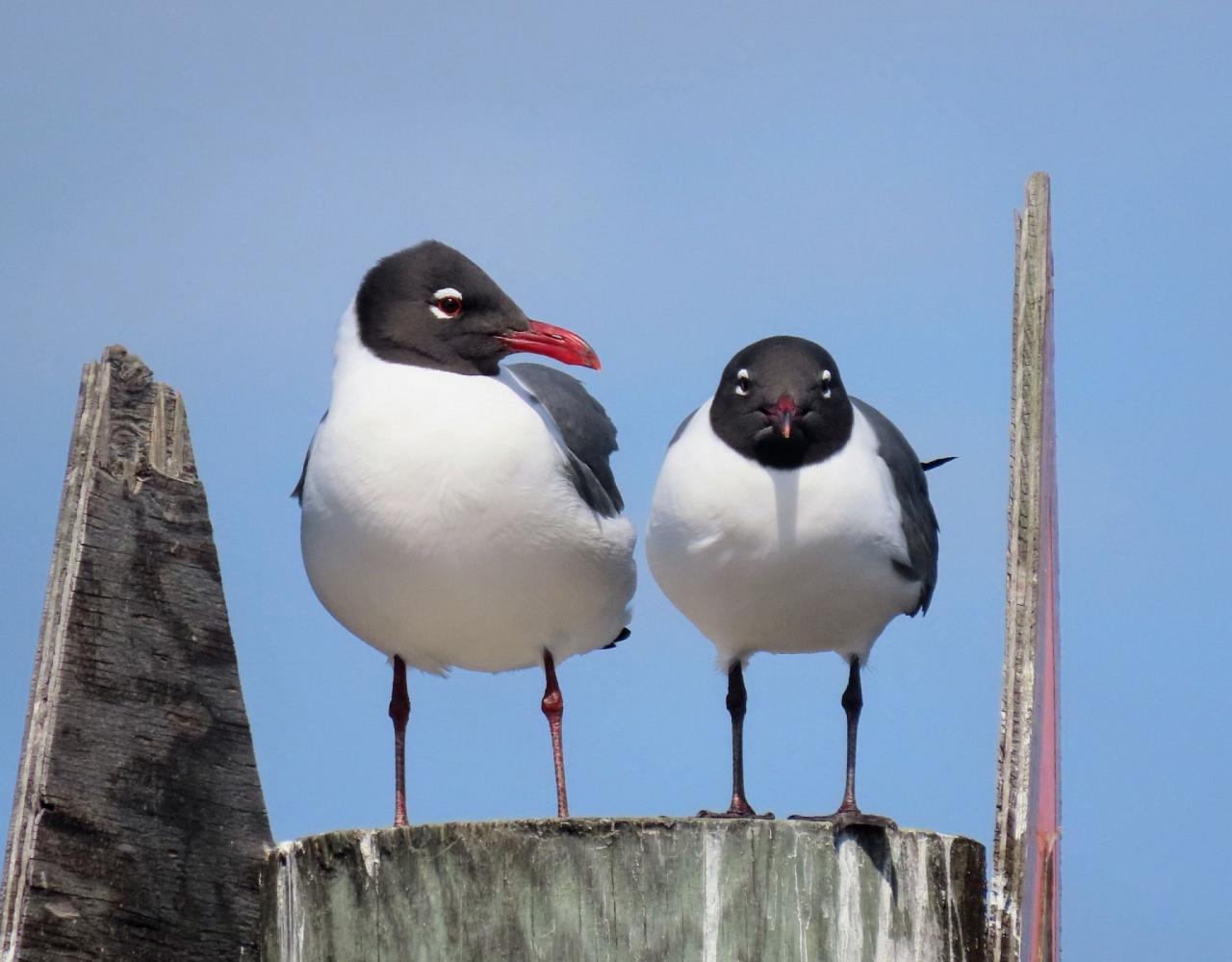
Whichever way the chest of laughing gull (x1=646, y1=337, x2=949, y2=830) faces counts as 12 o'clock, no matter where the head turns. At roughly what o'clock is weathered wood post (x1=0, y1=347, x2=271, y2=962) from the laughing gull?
The weathered wood post is roughly at 2 o'clock from the laughing gull.

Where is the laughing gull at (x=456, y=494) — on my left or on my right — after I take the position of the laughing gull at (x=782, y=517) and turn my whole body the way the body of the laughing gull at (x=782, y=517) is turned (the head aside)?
on my right

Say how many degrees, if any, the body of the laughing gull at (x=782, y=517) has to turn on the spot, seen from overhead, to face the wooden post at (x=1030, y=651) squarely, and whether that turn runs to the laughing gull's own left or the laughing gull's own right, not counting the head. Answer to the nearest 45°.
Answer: approximately 45° to the laughing gull's own left

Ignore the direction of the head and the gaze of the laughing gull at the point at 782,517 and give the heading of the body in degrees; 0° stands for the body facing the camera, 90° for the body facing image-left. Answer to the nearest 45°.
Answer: approximately 0°
